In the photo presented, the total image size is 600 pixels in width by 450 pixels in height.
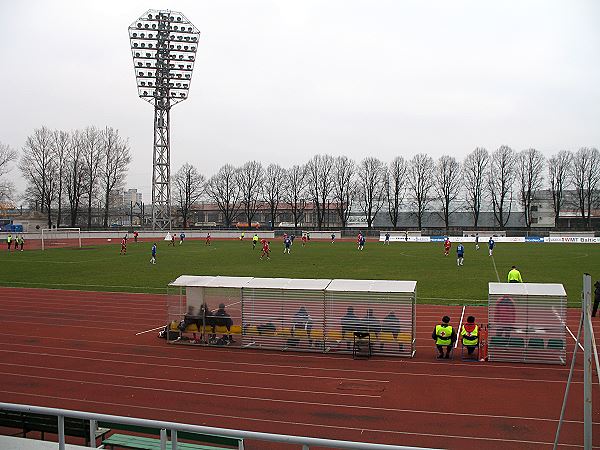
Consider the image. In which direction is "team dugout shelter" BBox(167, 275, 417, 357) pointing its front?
away from the camera

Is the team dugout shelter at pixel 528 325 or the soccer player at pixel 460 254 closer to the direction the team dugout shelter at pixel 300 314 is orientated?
the soccer player

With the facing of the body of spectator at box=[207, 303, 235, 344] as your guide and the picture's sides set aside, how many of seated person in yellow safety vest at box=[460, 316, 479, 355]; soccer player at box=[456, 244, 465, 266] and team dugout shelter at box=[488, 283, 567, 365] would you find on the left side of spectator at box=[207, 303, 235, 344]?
0

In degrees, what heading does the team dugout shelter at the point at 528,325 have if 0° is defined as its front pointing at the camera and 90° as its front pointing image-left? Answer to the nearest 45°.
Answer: approximately 180°

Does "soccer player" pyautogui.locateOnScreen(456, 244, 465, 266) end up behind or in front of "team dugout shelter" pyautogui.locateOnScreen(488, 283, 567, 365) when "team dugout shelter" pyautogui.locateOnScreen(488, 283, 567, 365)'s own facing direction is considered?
in front

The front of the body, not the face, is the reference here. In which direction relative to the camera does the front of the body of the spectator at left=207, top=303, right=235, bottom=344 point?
away from the camera

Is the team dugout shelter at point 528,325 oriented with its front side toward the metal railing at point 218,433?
no

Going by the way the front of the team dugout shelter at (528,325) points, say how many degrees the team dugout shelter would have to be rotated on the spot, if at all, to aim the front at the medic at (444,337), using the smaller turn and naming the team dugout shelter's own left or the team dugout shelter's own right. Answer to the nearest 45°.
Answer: approximately 90° to the team dugout shelter's own left

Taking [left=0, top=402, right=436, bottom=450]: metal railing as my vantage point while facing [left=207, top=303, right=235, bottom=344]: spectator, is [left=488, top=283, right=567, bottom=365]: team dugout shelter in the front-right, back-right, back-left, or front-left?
front-right

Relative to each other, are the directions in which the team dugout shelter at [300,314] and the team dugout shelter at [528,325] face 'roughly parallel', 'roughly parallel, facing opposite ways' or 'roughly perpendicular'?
roughly parallel
